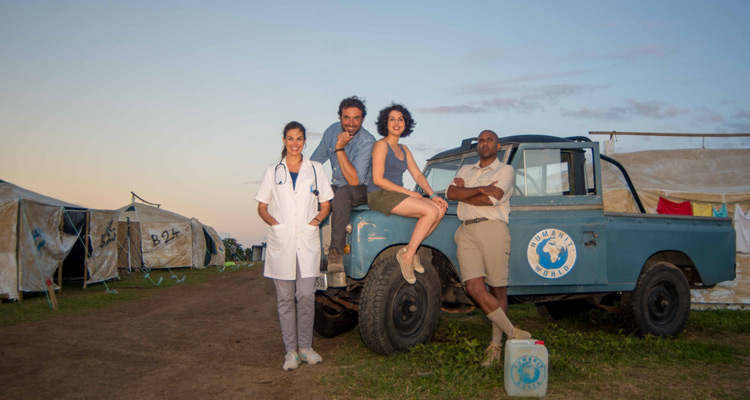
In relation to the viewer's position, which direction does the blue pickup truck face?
facing the viewer and to the left of the viewer

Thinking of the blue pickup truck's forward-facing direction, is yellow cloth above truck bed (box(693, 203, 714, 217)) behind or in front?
behind

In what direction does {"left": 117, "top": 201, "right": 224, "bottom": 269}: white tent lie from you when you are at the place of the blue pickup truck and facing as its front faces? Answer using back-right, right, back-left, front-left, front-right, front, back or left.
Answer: right

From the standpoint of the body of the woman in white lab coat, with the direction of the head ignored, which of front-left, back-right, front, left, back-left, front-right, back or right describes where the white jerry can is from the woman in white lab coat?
front-left

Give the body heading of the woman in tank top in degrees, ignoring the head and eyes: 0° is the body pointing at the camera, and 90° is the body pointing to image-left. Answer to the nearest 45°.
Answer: approximately 315°

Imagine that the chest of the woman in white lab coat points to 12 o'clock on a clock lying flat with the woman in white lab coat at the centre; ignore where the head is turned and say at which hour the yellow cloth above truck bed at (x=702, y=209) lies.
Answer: The yellow cloth above truck bed is roughly at 8 o'clock from the woman in white lab coat.

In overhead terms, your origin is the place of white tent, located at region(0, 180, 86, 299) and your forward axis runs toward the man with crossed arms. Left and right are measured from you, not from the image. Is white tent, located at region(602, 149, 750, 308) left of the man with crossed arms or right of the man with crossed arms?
left

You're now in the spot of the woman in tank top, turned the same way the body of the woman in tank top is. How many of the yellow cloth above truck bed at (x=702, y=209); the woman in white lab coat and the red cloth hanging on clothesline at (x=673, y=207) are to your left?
2

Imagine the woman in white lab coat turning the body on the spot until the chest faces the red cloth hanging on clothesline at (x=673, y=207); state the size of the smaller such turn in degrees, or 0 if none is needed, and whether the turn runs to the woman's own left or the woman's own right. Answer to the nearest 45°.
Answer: approximately 135° to the woman's own left

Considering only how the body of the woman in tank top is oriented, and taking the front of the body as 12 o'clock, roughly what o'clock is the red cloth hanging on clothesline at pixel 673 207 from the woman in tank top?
The red cloth hanging on clothesline is roughly at 9 o'clock from the woman in tank top.

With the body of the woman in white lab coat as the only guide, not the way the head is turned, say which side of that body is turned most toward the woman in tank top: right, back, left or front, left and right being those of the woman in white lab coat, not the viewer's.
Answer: left

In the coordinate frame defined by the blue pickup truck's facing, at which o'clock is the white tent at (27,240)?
The white tent is roughly at 2 o'clock from the blue pickup truck.

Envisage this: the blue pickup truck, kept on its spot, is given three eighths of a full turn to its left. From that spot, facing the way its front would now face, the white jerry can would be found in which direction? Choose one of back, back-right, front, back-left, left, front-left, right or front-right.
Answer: right

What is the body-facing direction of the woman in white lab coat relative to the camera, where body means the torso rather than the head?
toward the camera

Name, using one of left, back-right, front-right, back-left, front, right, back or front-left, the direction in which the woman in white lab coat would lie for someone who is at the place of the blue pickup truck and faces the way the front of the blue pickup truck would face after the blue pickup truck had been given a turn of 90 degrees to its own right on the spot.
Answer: left

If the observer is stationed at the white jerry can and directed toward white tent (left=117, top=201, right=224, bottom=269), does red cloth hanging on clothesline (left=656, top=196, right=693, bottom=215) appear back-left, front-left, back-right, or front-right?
front-right

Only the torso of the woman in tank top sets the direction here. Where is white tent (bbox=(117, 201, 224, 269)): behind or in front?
behind
